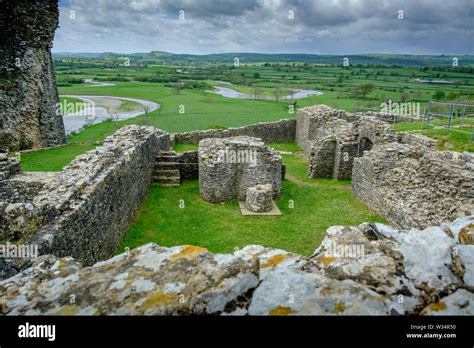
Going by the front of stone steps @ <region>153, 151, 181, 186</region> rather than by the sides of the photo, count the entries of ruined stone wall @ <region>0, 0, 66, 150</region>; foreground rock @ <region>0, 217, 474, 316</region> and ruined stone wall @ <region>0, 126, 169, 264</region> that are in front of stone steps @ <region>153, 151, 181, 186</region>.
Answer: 2

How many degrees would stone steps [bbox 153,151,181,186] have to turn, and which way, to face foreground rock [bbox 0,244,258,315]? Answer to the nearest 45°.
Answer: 0° — it already faces it

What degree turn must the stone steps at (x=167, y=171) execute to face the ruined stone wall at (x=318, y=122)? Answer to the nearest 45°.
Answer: approximately 135° to its left

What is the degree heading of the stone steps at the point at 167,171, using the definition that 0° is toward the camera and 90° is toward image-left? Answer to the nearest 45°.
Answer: approximately 0°

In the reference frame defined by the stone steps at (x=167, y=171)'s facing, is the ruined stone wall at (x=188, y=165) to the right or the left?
on its left

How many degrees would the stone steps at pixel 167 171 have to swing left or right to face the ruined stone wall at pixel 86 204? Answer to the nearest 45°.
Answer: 0° — it already faces it

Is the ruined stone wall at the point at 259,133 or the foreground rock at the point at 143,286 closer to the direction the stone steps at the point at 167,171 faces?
the foreground rock

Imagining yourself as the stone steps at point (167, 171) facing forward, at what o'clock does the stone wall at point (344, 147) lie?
The stone wall is roughly at 9 o'clock from the stone steps.

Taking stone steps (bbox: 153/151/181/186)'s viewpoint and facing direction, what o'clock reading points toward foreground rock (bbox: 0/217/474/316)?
The foreground rock is roughly at 12 o'clock from the stone steps.

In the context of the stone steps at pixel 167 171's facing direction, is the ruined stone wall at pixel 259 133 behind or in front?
behind

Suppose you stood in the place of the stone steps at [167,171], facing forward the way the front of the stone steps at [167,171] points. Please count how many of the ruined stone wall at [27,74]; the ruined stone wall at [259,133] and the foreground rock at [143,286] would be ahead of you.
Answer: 1

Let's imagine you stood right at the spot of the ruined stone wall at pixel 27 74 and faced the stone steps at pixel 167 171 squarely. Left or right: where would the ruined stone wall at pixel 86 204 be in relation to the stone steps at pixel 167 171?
right
